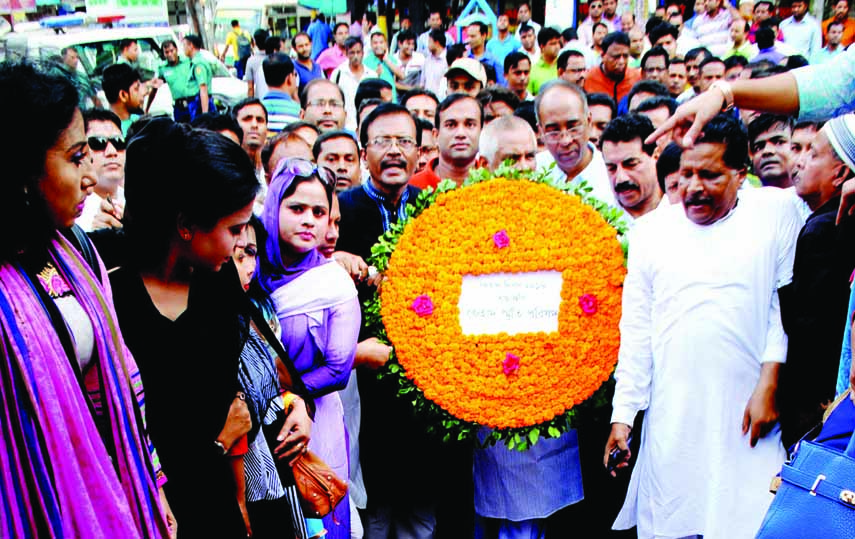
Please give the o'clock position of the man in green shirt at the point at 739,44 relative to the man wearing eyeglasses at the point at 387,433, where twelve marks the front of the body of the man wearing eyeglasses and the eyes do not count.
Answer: The man in green shirt is roughly at 7 o'clock from the man wearing eyeglasses.

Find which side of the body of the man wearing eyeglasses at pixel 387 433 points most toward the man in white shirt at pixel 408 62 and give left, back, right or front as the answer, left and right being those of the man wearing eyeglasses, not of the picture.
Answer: back

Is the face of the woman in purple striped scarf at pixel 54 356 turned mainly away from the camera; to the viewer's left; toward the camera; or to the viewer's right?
to the viewer's right

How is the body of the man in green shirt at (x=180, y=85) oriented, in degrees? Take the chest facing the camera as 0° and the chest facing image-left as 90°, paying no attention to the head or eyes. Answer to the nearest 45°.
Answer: approximately 0°

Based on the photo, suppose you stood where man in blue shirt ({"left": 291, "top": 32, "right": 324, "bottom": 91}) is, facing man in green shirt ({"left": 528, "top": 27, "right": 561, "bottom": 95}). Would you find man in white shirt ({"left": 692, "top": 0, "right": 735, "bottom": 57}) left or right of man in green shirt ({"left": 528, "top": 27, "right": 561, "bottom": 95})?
left

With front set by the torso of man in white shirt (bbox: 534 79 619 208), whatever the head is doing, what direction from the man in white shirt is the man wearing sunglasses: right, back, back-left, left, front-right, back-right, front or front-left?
right

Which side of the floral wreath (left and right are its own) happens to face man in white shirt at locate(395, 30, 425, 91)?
back

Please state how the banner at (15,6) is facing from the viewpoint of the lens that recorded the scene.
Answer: facing the viewer

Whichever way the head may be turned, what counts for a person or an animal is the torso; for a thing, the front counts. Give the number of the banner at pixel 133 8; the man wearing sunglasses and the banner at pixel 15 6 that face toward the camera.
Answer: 3

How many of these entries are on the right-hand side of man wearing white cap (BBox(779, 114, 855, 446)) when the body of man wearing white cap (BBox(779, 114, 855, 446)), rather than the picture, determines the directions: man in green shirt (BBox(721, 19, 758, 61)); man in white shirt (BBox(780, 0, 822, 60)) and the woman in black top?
2

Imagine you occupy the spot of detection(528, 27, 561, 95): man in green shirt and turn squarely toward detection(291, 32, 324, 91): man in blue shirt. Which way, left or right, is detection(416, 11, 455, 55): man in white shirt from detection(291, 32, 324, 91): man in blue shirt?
right

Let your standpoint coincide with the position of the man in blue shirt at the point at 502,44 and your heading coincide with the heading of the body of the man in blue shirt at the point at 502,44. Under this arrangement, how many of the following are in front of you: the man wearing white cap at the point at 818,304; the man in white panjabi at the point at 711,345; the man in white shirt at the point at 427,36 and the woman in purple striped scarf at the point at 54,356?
3

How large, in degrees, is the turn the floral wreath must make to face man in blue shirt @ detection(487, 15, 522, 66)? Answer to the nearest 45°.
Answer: approximately 180°

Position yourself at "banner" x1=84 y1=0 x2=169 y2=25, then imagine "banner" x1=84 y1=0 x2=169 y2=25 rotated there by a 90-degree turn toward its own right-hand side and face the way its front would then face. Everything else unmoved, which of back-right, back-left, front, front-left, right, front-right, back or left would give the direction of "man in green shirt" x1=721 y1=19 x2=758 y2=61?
back-left

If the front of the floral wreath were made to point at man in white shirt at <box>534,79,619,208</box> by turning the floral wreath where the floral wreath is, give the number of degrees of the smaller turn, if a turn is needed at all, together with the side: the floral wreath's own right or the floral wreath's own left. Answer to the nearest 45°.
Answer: approximately 180°

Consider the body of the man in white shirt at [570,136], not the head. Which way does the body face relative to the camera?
toward the camera
